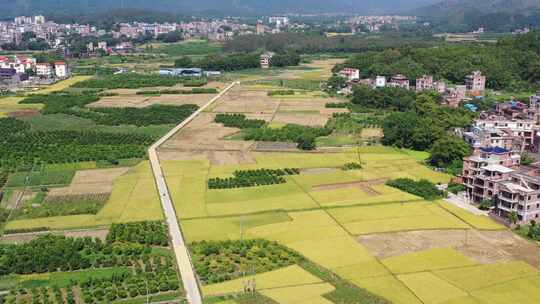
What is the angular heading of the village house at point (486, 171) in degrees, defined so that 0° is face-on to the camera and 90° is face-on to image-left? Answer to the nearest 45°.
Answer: approximately 45°

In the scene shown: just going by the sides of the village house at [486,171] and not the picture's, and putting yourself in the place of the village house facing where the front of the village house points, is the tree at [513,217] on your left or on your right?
on your left

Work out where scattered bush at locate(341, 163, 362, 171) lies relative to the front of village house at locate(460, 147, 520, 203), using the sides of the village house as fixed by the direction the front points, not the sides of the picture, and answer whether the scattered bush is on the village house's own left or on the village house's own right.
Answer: on the village house's own right

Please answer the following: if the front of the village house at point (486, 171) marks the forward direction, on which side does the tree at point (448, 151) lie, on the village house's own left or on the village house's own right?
on the village house's own right

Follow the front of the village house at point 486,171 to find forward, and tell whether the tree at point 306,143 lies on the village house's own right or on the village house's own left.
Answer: on the village house's own right

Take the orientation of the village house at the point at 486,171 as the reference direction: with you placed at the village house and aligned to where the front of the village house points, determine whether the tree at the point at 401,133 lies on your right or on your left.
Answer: on your right
